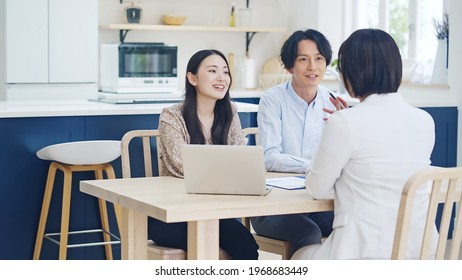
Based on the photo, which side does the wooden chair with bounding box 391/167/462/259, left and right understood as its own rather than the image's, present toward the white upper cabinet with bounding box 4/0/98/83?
front

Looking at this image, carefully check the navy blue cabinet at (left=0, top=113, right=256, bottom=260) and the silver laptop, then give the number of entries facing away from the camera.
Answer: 1

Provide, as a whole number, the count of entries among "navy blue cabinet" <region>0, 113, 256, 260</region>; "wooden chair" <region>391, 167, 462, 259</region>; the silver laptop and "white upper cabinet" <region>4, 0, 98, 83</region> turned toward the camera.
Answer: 2

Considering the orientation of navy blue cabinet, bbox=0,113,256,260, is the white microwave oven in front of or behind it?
behind

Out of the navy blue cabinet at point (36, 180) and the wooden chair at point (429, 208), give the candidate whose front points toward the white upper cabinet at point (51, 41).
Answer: the wooden chair

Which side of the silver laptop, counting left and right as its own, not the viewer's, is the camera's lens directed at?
back

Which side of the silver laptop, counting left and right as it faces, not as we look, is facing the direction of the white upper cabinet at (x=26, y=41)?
front

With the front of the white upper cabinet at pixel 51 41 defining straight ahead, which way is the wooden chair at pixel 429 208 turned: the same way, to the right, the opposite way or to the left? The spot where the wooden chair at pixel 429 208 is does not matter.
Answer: the opposite way

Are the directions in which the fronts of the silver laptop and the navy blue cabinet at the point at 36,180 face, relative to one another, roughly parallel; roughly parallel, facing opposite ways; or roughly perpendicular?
roughly parallel, facing opposite ways

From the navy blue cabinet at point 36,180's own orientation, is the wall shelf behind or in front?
behind

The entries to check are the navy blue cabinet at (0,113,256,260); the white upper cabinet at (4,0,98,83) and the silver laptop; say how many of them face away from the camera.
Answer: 1

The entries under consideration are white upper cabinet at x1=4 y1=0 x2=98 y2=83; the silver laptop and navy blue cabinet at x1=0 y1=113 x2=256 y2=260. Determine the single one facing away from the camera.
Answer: the silver laptop

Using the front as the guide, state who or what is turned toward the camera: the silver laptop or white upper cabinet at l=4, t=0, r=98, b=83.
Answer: the white upper cabinet

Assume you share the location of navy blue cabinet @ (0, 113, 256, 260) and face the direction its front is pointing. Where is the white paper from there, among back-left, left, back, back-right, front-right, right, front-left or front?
front-left

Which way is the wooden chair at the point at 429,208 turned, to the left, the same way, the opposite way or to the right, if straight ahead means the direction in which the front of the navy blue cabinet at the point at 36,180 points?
the opposite way

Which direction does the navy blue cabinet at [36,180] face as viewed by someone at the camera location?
facing the viewer

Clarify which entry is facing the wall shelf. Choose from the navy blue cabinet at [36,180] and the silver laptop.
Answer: the silver laptop

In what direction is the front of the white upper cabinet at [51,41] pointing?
toward the camera

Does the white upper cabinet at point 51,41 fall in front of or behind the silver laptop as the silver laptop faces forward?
in front
